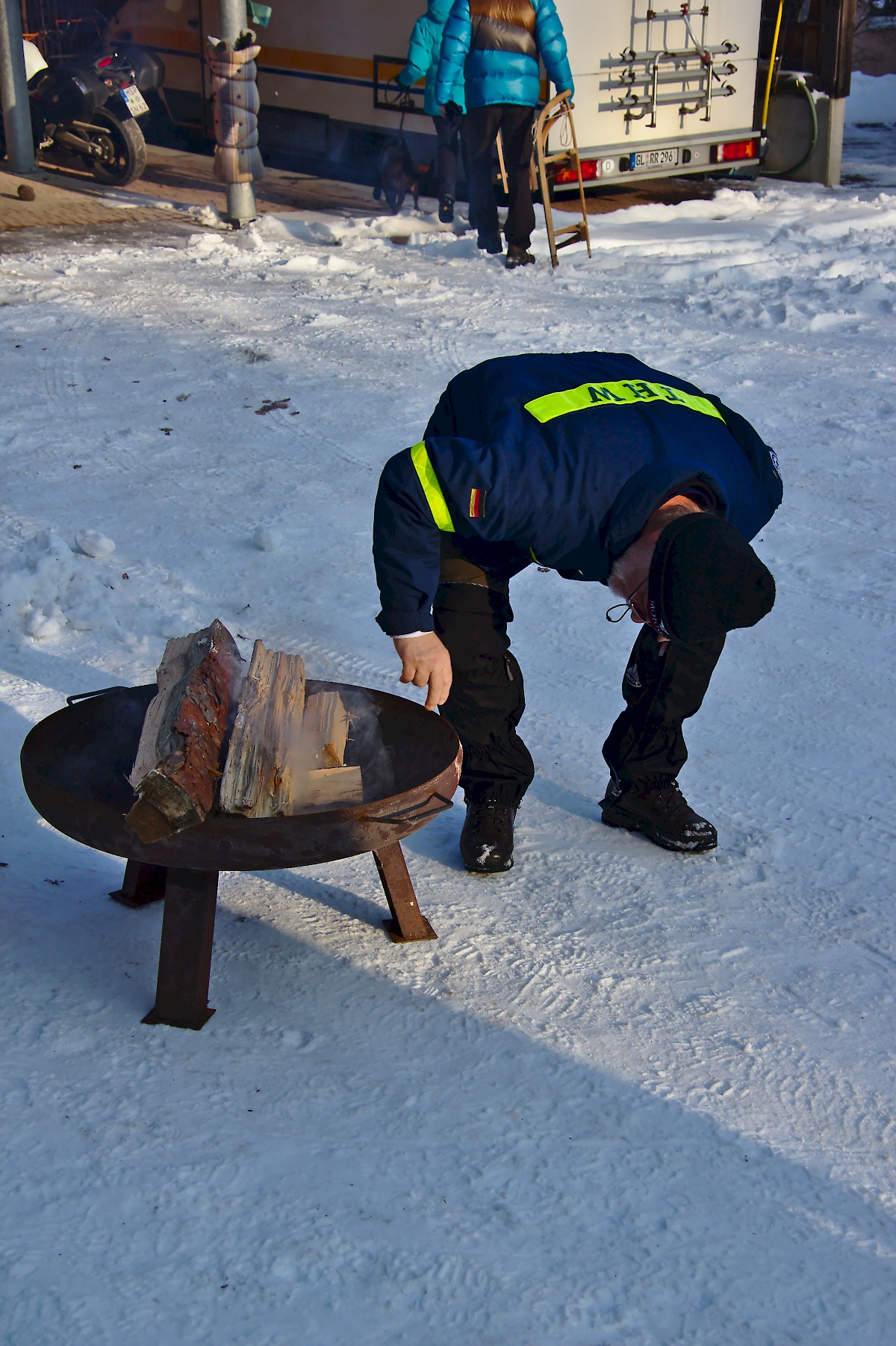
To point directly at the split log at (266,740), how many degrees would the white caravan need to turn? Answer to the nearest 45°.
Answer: approximately 135° to its left

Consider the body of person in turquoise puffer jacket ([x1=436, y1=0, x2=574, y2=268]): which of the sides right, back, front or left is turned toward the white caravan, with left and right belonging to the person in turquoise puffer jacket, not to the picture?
front

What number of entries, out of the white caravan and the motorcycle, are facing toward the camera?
0

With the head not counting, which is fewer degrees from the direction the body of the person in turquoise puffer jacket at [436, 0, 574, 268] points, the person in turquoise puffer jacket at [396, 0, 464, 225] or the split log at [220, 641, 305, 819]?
the person in turquoise puffer jacket

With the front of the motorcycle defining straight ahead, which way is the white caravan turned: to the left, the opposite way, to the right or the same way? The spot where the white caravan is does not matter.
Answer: the same way

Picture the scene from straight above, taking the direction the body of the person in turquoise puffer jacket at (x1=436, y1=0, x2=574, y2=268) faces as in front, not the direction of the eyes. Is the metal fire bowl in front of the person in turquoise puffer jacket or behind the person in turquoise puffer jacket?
behind

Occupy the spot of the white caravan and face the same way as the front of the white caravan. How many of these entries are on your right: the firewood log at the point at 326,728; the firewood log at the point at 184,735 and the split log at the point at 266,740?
0

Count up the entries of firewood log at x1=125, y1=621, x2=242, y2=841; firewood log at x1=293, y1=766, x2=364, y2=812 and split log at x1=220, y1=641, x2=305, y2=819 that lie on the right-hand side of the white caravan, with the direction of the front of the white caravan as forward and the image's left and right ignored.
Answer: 0

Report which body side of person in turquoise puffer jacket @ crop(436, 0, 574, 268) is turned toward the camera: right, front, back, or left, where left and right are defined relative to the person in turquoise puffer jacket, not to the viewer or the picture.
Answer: back

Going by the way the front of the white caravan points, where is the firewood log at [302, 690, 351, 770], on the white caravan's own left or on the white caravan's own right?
on the white caravan's own left

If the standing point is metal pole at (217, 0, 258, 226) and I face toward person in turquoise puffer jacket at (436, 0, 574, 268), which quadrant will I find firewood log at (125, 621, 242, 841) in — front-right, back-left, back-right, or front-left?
front-right

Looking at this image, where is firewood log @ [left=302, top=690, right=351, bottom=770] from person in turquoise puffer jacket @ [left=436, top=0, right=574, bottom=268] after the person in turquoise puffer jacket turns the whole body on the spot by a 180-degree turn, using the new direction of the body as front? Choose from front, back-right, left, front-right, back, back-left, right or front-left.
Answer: front

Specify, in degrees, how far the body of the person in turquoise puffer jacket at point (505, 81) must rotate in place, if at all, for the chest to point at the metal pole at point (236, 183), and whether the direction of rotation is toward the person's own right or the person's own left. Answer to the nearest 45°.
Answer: approximately 90° to the person's own left

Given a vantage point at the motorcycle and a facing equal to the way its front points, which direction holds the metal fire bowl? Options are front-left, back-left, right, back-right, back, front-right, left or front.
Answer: back-left

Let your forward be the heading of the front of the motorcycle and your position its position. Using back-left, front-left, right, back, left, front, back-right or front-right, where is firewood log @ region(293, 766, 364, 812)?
back-left

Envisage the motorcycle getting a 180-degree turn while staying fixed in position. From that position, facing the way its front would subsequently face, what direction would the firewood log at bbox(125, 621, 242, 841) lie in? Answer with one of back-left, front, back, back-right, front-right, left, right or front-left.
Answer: front-right

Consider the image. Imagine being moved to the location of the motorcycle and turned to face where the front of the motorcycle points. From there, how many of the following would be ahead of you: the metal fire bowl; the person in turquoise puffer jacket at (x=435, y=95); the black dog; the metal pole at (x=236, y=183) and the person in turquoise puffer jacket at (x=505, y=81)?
0

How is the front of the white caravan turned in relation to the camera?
facing away from the viewer and to the left of the viewer

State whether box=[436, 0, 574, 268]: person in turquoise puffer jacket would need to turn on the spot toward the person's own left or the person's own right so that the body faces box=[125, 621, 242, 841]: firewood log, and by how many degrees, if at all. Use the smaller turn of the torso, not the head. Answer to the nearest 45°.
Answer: approximately 180°

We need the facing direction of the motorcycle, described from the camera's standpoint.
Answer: facing away from the viewer and to the left of the viewer

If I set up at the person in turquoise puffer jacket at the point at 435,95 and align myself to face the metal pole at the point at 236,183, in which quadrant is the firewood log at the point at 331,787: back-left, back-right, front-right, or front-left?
front-left
